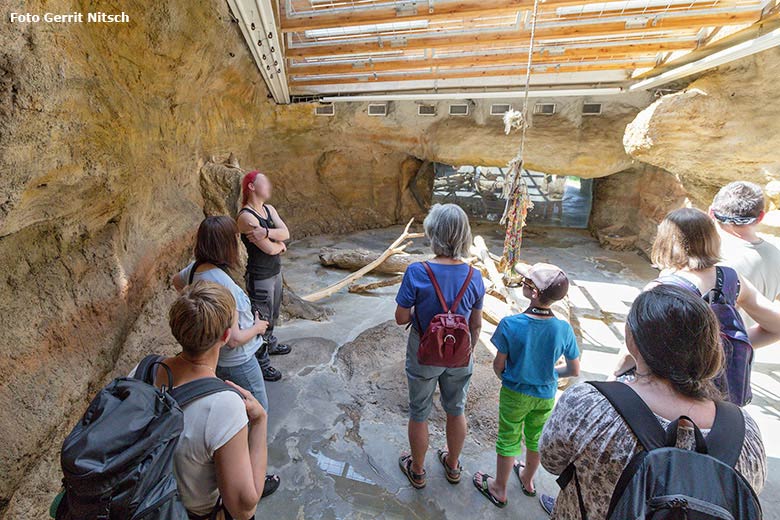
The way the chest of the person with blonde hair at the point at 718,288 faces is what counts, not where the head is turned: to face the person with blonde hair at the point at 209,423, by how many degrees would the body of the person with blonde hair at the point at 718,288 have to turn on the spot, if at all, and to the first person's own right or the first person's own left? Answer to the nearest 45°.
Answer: approximately 90° to the first person's own left

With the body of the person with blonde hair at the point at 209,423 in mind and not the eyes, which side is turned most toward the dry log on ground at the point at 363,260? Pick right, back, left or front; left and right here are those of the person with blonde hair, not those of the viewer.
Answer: front

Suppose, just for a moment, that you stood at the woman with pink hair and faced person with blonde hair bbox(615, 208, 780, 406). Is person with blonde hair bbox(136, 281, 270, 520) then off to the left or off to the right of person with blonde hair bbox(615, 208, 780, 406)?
right

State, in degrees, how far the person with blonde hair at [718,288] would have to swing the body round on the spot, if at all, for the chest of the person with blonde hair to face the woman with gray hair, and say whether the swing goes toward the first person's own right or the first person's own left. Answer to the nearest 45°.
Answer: approximately 90° to the first person's own left

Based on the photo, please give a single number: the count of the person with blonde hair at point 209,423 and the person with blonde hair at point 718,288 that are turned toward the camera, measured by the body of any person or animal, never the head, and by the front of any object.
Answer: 0

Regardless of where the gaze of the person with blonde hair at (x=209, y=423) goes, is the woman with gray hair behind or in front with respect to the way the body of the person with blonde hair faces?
in front

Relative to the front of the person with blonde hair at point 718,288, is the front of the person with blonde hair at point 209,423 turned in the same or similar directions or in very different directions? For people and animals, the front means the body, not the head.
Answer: same or similar directions

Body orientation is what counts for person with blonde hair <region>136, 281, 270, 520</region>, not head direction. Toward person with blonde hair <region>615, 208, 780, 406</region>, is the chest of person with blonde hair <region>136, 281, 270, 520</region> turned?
no

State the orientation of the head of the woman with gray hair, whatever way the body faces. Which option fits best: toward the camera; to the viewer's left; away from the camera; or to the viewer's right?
away from the camera

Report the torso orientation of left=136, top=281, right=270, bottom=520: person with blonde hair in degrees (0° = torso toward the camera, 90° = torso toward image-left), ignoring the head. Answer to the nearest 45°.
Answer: approximately 225°

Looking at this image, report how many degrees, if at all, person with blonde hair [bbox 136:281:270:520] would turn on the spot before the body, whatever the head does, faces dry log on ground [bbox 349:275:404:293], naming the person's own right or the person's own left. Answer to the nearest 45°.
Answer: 0° — they already face it

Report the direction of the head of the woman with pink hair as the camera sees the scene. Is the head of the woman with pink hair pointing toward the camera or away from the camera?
toward the camera

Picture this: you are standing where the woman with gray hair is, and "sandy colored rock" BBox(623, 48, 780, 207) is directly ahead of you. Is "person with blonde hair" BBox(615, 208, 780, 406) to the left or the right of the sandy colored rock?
right

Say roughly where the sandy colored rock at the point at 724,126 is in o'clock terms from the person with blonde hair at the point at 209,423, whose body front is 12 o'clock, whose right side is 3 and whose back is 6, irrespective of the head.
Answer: The sandy colored rock is roughly at 1 o'clock from the person with blonde hair.

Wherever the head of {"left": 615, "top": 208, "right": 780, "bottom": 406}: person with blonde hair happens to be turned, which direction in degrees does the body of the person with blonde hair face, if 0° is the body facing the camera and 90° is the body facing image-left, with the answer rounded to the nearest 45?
approximately 135°

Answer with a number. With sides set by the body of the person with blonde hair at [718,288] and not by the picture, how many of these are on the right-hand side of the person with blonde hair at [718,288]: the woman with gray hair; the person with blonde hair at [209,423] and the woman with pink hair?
0

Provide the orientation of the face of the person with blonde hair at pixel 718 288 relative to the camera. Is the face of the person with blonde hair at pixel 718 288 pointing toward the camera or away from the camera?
away from the camera
